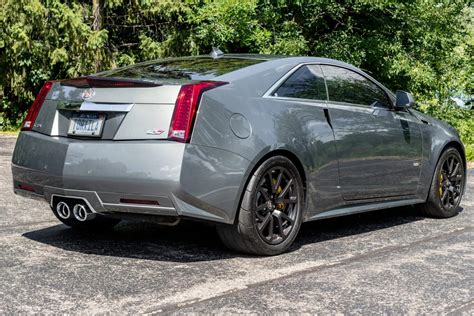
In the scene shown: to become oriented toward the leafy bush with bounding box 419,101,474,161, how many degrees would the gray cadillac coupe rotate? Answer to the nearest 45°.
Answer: approximately 45° to its left

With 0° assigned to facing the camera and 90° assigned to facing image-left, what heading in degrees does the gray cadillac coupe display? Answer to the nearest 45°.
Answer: approximately 225°
